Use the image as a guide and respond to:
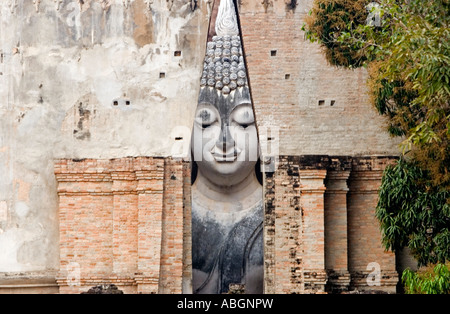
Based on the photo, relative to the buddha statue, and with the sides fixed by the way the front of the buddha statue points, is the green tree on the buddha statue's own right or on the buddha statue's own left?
on the buddha statue's own left

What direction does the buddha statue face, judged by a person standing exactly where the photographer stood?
facing the viewer
